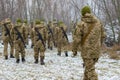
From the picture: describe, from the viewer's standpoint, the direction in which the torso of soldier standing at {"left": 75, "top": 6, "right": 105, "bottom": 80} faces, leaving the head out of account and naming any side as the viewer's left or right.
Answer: facing away from the viewer and to the left of the viewer

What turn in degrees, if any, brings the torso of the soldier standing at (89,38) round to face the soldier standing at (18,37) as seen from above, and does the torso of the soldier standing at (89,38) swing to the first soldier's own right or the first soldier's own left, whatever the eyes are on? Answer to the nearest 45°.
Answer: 0° — they already face them

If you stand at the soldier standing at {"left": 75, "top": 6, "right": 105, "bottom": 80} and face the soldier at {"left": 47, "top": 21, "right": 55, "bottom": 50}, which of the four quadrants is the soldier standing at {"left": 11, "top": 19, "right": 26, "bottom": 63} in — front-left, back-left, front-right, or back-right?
front-left

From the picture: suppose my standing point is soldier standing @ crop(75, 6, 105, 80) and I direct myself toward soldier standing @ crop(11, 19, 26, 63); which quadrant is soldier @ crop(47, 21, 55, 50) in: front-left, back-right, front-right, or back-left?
front-right
